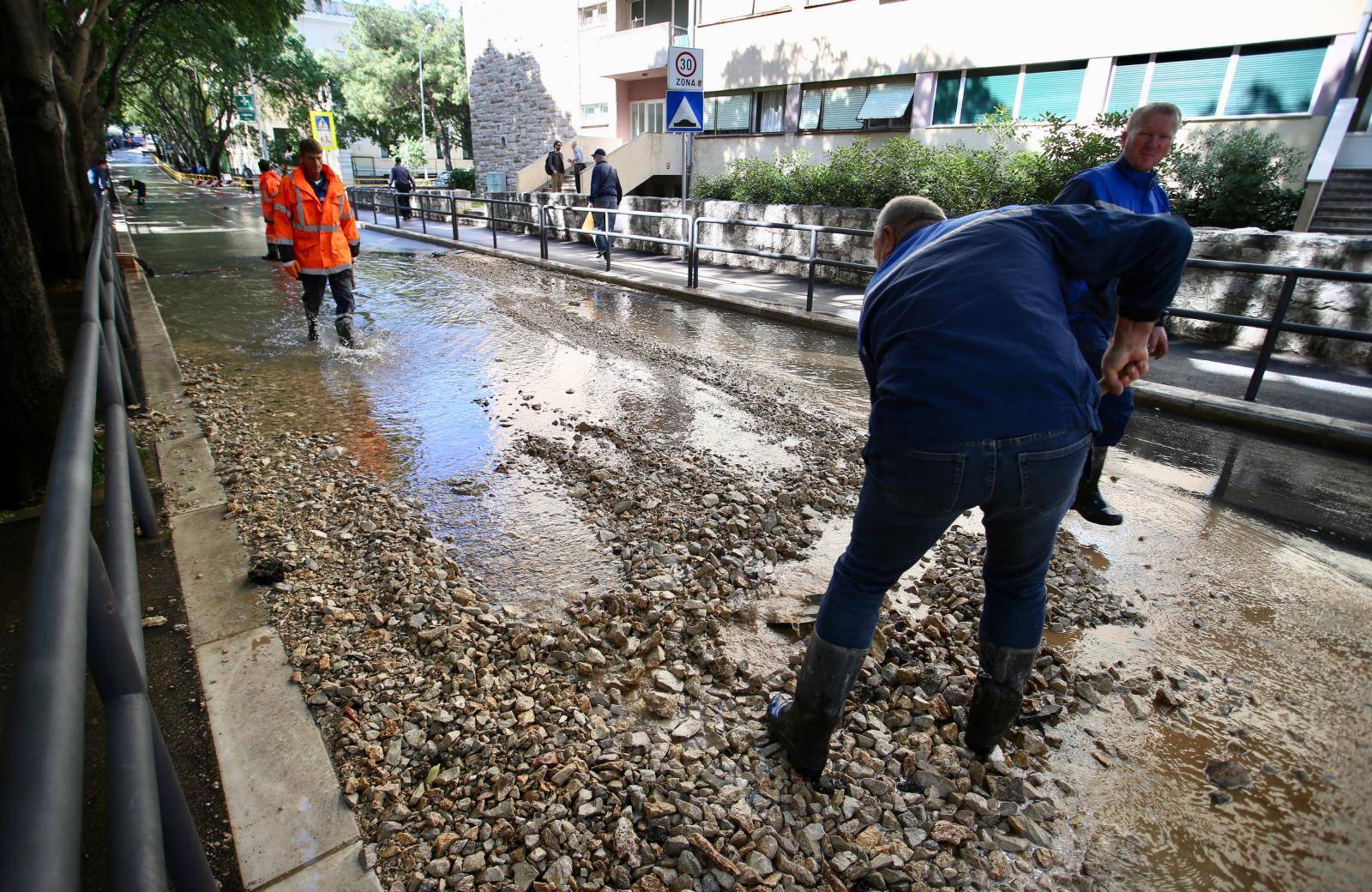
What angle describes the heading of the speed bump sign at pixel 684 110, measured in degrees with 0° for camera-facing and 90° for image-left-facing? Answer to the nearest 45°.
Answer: approximately 0°

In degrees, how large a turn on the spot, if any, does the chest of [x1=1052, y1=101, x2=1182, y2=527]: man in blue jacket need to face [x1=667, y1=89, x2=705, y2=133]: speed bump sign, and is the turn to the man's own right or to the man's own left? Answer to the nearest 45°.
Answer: approximately 180°

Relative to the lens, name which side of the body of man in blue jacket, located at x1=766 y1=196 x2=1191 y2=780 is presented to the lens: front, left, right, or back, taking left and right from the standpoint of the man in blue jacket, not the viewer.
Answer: back

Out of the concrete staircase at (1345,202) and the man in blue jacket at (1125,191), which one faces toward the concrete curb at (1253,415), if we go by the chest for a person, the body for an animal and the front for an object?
the concrete staircase

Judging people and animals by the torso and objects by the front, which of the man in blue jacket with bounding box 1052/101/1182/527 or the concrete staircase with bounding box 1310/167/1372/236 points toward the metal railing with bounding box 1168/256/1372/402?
the concrete staircase

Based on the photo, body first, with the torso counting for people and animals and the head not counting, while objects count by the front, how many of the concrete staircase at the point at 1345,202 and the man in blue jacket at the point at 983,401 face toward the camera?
1
